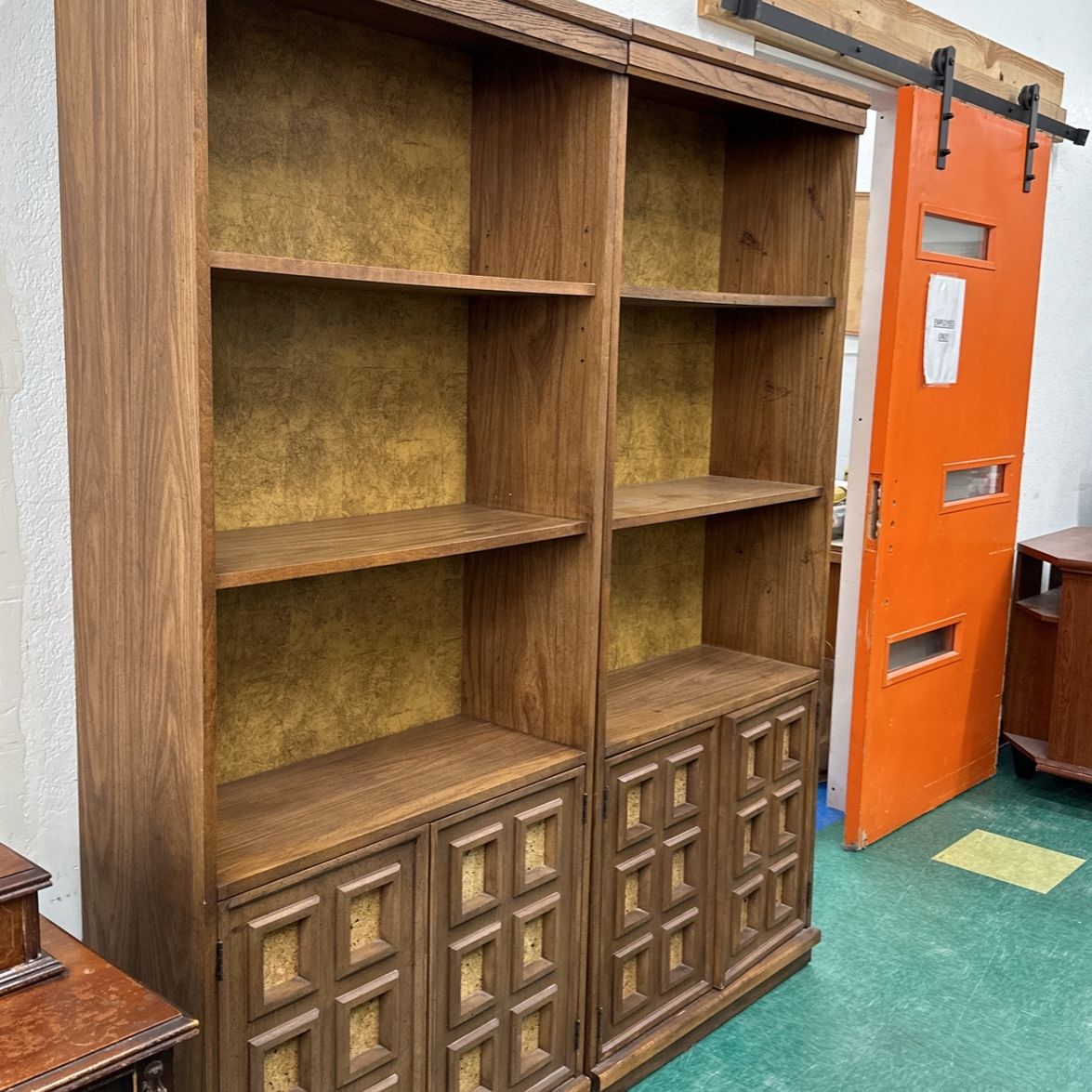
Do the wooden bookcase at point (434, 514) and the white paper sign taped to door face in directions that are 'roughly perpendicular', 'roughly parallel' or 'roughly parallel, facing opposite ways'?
roughly parallel

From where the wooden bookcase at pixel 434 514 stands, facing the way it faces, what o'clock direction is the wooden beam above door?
The wooden beam above door is roughly at 9 o'clock from the wooden bookcase.

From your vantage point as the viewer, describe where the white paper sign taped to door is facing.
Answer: facing the viewer and to the right of the viewer

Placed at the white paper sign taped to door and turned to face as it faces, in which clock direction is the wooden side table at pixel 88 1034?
The wooden side table is roughly at 2 o'clock from the white paper sign taped to door.

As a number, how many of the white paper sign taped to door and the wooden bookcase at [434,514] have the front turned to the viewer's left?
0

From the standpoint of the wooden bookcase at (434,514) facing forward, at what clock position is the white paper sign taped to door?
The white paper sign taped to door is roughly at 9 o'clock from the wooden bookcase.

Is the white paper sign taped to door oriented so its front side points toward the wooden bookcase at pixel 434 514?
no

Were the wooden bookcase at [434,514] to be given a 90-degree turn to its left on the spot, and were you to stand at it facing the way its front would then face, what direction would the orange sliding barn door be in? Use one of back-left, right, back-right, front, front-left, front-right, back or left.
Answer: front
